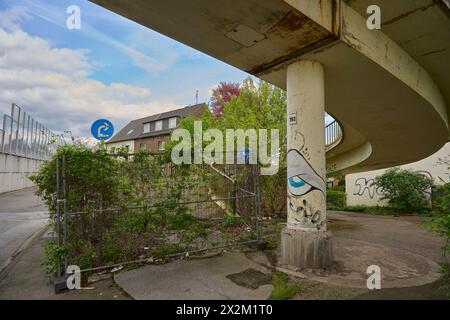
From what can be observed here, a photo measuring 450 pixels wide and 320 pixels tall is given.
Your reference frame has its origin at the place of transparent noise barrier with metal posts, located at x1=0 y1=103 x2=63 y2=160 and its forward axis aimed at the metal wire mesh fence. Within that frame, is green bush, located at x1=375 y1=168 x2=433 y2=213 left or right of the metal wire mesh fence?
left

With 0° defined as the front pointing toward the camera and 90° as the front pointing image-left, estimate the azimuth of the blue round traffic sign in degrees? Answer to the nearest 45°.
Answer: approximately 0°

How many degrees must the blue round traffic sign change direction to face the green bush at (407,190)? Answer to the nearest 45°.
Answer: approximately 90° to its left

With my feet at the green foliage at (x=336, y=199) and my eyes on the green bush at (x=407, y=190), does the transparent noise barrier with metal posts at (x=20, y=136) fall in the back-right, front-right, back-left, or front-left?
back-right

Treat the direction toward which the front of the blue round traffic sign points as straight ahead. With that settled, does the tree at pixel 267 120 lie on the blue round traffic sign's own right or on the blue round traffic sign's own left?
on the blue round traffic sign's own left

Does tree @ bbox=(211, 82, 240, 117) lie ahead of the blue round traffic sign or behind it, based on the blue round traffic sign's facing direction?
behind
